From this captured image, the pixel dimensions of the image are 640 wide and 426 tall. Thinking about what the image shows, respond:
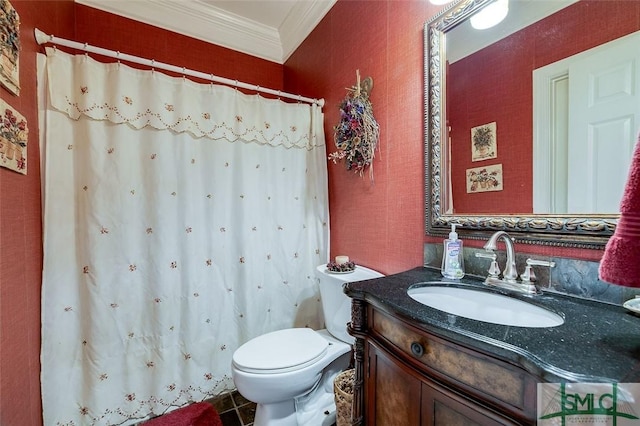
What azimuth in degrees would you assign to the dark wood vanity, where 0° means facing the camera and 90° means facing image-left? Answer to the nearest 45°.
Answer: approximately 45°

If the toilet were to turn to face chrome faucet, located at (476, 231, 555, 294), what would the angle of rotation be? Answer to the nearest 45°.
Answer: approximately 90° to its left

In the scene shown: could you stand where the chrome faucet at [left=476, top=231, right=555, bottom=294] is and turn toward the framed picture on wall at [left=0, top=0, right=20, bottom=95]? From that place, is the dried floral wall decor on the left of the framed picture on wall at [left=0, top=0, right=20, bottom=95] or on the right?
right

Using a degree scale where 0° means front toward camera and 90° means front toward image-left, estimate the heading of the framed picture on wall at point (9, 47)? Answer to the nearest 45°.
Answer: approximately 270°

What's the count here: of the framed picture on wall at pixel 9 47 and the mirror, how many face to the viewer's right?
1

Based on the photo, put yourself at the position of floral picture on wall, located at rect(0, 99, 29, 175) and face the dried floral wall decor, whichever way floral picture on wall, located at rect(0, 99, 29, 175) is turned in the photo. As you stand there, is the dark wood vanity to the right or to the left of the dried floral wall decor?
right

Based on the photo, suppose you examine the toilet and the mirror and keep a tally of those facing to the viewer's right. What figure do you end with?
0

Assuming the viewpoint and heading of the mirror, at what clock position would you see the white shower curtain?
The white shower curtain is roughly at 1 o'clock from the mirror.
